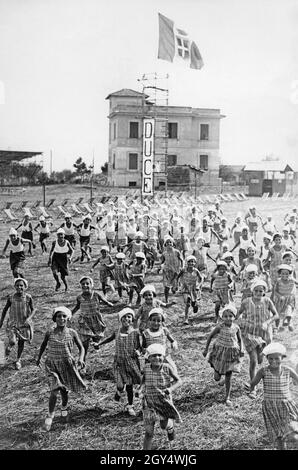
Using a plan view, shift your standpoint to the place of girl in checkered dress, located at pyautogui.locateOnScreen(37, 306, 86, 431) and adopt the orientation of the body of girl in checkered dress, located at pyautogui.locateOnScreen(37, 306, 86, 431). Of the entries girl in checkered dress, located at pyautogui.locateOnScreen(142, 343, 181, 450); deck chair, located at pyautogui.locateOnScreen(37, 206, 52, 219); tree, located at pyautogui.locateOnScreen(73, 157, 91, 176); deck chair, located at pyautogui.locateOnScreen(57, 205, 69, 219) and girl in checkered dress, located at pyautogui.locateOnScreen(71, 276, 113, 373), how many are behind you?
4

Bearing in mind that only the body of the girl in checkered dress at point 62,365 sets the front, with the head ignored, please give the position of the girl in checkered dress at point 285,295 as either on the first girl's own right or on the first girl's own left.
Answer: on the first girl's own left

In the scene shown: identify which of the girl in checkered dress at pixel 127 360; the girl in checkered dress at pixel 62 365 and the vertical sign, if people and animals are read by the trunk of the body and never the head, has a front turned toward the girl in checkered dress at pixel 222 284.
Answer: the vertical sign

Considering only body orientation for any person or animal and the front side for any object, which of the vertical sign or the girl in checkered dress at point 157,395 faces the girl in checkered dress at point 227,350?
the vertical sign

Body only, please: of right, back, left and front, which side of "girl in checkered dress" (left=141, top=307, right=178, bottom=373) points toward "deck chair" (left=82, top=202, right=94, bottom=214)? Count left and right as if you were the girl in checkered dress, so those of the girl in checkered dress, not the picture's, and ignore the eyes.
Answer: back

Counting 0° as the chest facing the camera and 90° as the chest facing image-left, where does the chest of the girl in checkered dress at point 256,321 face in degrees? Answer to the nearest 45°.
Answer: approximately 0°

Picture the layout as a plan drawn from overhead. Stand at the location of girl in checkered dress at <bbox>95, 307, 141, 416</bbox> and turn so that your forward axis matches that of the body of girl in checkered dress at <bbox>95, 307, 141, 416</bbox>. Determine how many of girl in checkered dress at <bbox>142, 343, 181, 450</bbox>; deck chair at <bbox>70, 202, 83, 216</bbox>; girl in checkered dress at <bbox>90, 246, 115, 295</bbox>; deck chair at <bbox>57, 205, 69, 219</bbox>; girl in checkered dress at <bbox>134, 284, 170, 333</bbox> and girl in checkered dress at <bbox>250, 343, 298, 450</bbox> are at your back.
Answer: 4

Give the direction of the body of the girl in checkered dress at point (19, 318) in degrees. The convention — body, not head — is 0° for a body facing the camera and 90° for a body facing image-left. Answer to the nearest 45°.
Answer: approximately 0°

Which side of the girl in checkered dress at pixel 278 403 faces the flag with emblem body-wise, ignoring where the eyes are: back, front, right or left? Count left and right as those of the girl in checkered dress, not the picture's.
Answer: back
